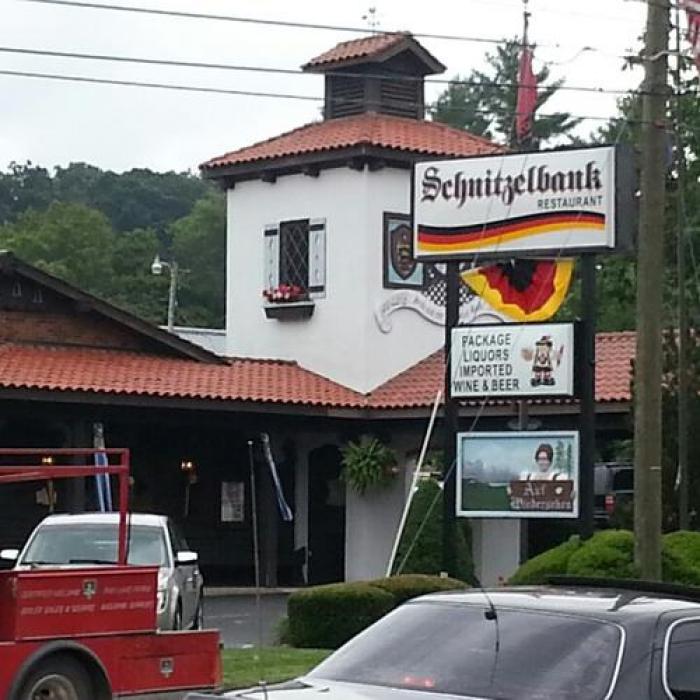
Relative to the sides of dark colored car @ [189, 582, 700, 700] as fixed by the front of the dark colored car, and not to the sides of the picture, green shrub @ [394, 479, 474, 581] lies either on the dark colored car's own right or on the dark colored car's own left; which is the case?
on the dark colored car's own left

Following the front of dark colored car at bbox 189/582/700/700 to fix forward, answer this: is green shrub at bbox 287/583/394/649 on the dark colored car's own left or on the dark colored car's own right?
on the dark colored car's own left

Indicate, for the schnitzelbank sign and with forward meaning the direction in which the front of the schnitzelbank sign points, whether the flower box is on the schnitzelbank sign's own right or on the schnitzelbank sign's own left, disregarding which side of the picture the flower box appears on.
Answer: on the schnitzelbank sign's own right

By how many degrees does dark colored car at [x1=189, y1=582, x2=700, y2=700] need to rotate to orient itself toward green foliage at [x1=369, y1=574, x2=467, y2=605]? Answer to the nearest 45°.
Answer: approximately 45° to its left

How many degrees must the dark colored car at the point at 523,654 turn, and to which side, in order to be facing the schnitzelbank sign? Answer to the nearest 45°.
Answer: approximately 45° to its left

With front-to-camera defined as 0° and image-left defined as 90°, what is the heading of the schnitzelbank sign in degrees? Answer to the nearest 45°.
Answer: approximately 45°

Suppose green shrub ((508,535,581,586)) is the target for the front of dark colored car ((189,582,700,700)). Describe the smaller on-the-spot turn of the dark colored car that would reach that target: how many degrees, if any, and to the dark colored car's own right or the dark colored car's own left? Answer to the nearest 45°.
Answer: approximately 45° to the dark colored car's own left

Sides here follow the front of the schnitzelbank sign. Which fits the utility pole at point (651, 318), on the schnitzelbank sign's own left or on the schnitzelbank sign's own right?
on the schnitzelbank sign's own left

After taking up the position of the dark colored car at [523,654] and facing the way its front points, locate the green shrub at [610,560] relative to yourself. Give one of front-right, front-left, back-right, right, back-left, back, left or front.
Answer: front-left
